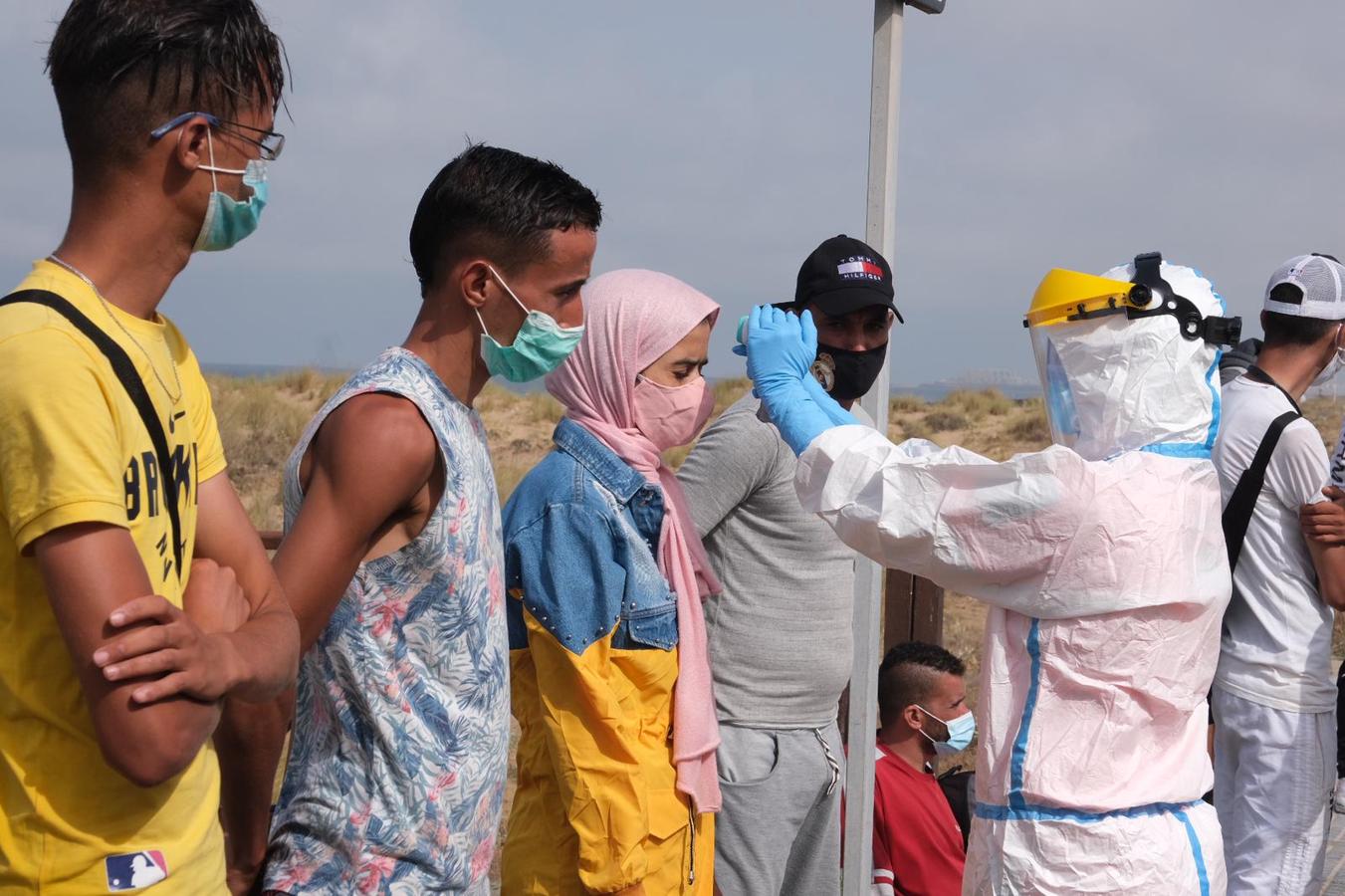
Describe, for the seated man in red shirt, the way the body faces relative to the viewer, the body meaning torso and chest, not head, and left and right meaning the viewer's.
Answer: facing to the right of the viewer

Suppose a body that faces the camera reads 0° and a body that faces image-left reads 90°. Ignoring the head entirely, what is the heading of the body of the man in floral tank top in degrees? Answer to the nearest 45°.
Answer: approximately 270°

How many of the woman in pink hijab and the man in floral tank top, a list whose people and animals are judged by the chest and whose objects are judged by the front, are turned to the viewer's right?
2

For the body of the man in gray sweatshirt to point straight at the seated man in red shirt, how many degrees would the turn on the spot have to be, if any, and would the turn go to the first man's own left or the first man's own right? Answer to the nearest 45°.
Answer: approximately 90° to the first man's own left

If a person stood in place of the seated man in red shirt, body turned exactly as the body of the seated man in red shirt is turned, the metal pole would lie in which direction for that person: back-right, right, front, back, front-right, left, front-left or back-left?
right

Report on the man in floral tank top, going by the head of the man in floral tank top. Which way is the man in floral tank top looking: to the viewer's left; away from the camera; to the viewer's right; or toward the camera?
to the viewer's right

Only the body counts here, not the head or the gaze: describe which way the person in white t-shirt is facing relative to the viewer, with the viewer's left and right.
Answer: facing away from the viewer and to the right of the viewer

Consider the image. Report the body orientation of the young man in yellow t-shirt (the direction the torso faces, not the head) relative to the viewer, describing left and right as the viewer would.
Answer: facing the viewer and to the right of the viewer

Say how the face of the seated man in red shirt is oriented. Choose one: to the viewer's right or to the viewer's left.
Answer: to the viewer's right

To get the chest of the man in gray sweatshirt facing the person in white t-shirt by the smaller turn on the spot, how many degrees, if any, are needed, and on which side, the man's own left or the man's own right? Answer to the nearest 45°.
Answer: approximately 90° to the man's own left

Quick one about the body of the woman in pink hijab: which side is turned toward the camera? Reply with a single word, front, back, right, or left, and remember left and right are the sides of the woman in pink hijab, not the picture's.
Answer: right

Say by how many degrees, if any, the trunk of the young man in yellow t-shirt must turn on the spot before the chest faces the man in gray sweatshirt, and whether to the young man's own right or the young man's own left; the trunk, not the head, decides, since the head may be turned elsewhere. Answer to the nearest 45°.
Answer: approximately 90° to the young man's own left

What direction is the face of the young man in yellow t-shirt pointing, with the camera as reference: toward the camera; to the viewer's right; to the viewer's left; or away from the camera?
to the viewer's right
